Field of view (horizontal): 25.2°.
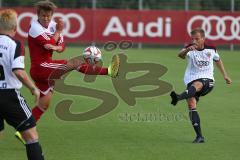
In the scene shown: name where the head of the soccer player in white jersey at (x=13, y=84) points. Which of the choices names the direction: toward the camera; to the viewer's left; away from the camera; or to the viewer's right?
away from the camera

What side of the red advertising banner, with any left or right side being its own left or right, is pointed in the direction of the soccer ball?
front

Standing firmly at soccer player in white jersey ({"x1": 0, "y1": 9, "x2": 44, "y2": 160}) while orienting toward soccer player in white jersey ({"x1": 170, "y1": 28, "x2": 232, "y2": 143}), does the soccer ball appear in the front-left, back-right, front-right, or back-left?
front-left

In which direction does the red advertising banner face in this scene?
toward the camera

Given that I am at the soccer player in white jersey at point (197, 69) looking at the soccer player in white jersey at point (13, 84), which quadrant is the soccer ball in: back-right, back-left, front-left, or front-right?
front-right

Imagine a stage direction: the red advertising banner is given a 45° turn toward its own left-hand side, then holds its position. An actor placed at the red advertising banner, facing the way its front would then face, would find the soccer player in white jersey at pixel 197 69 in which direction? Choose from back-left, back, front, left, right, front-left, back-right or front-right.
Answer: front-right
